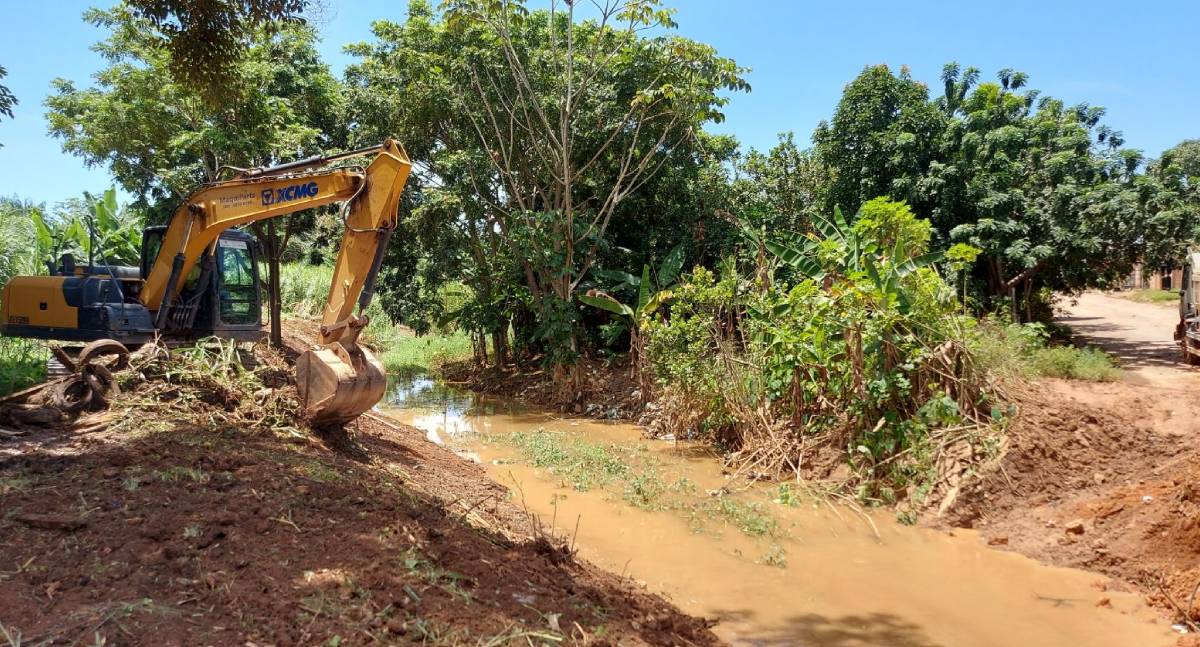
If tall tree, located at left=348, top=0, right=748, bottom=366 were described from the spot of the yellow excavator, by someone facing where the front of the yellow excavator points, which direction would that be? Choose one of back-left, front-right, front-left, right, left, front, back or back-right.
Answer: left

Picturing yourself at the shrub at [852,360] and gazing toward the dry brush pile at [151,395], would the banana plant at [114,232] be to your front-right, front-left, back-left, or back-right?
front-right

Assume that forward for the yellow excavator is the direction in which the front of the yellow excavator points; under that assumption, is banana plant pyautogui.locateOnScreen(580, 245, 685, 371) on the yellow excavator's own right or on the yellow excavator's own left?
on the yellow excavator's own left

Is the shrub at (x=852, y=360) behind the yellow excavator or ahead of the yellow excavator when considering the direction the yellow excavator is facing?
ahead

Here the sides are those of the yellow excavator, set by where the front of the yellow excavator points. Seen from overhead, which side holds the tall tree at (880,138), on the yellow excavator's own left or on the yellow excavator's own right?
on the yellow excavator's own left

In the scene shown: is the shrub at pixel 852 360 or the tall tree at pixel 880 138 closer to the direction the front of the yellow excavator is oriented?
the shrub

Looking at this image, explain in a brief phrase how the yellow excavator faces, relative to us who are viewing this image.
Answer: facing the viewer and to the right of the viewer

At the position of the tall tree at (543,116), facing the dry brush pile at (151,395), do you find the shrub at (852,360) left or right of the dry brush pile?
left

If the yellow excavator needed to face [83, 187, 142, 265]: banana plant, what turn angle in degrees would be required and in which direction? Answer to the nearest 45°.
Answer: approximately 135° to its left

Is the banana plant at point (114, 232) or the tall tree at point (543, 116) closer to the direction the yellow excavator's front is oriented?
the tall tree
